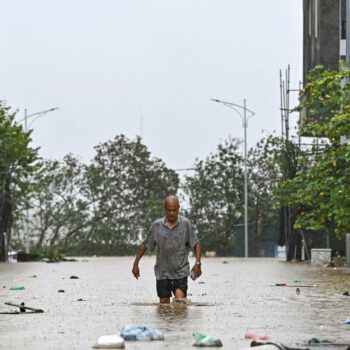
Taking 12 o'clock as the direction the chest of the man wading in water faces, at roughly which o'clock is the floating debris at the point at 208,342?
The floating debris is roughly at 12 o'clock from the man wading in water.

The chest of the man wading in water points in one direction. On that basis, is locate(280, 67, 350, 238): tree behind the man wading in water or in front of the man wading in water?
behind

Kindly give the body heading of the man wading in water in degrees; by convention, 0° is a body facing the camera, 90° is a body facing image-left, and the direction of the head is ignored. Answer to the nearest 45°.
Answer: approximately 0°

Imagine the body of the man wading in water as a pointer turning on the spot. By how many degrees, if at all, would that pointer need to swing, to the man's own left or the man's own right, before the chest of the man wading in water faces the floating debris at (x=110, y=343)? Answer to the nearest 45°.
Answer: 0° — they already face it

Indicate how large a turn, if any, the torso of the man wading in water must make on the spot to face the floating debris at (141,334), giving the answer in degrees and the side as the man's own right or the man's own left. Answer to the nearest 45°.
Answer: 0° — they already face it

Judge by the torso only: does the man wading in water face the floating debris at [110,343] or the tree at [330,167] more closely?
the floating debris
